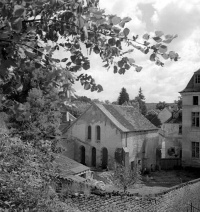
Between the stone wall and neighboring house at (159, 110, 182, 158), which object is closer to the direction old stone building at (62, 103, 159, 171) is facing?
the stone wall

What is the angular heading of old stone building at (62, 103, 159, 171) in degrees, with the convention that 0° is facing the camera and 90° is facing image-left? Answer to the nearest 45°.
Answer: approximately 45°

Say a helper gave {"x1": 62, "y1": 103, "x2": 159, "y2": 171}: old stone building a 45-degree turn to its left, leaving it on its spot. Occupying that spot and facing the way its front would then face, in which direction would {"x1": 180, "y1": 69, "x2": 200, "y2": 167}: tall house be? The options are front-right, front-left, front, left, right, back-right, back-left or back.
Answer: left

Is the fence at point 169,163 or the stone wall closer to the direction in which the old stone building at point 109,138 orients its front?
the stone wall

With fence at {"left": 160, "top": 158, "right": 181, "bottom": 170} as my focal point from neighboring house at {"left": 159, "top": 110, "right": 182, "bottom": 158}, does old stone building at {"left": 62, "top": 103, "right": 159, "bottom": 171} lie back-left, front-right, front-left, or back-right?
front-right

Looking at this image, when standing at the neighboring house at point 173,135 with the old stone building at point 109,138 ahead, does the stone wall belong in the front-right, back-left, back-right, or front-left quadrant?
front-left
